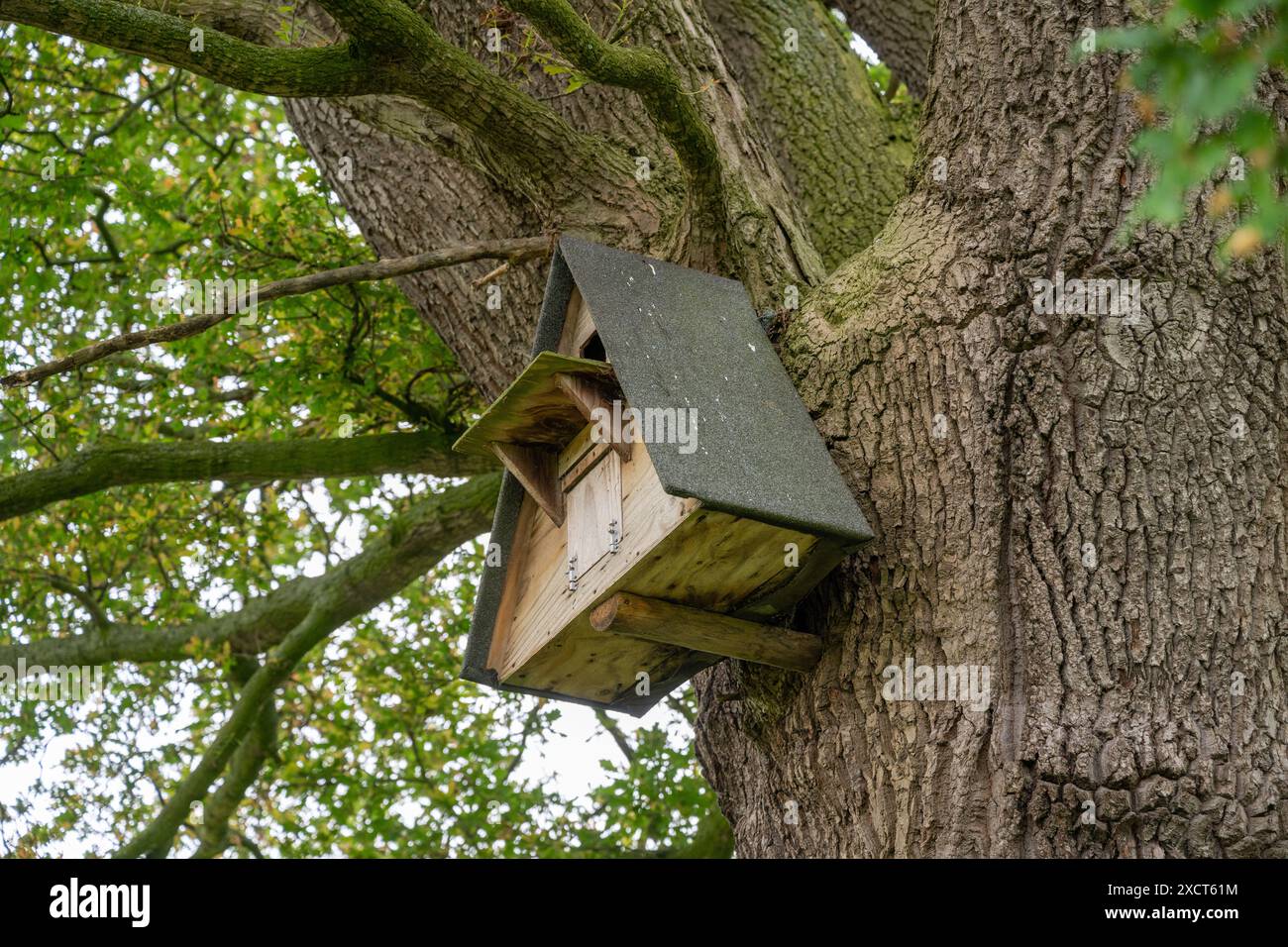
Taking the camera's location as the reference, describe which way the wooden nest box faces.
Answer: facing the viewer and to the left of the viewer
